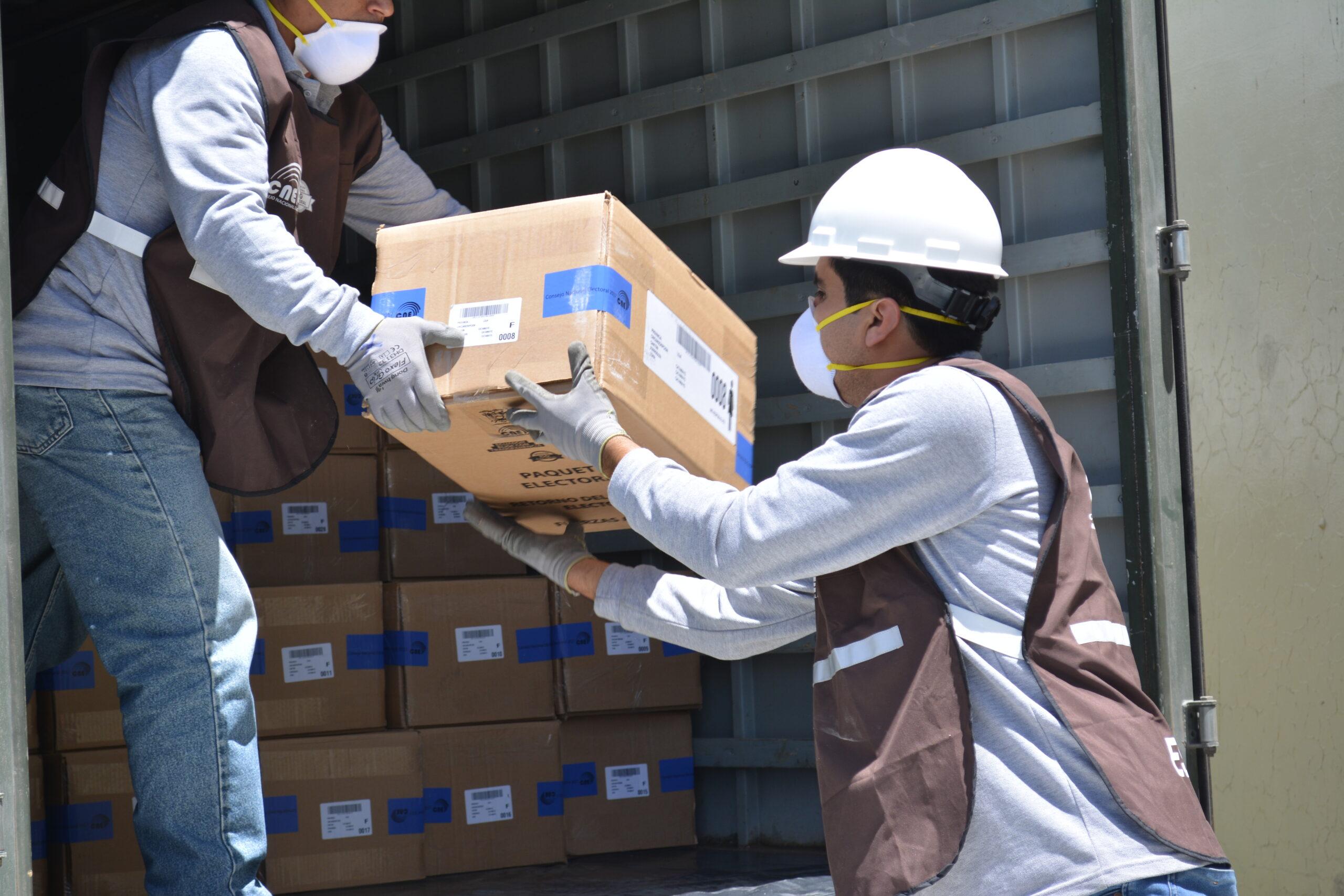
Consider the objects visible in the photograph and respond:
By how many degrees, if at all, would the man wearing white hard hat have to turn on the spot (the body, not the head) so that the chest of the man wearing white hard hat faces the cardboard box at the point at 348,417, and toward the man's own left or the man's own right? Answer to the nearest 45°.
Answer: approximately 45° to the man's own right

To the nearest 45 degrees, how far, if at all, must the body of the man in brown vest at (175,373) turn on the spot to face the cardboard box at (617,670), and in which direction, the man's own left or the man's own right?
approximately 45° to the man's own left

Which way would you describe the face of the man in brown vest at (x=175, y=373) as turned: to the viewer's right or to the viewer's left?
to the viewer's right

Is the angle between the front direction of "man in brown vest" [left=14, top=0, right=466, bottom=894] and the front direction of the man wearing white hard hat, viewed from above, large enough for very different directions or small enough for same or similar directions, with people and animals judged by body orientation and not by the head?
very different directions

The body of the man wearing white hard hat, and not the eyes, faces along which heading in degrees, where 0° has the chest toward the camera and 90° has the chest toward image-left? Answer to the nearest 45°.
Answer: approximately 90°

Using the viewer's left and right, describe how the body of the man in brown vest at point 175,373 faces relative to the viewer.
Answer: facing to the right of the viewer

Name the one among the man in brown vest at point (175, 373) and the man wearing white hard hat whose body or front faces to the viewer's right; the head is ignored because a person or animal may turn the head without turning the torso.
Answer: the man in brown vest

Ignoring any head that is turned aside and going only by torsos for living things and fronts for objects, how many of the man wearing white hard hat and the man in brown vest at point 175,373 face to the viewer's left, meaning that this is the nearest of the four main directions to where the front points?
1
